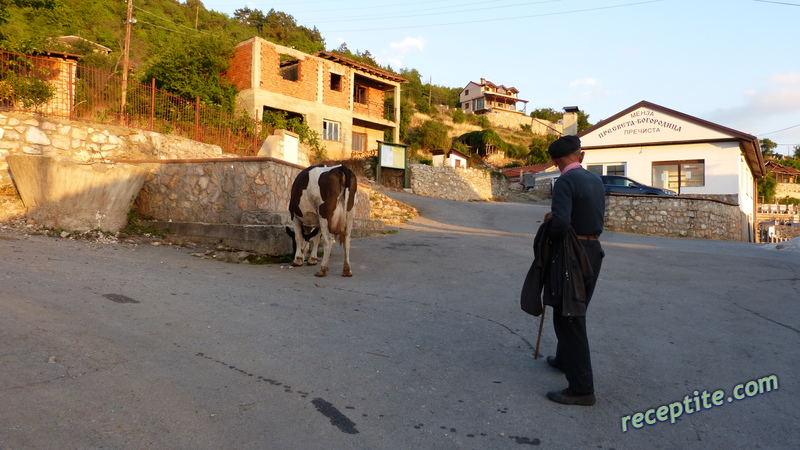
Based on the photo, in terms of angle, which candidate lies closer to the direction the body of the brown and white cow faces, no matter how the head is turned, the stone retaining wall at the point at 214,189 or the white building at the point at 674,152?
the stone retaining wall

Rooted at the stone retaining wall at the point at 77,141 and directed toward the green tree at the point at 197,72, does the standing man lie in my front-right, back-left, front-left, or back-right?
back-right

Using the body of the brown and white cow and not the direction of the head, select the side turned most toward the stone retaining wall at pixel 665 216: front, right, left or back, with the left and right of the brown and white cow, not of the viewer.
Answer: right

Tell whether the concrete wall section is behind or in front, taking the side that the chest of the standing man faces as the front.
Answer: in front

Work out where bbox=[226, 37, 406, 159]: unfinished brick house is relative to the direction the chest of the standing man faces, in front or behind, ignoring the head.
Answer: in front

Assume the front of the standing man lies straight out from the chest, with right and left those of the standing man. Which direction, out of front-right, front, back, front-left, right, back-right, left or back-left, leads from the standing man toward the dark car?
front-right

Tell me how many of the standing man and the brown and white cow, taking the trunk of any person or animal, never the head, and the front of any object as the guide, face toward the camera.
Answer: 0

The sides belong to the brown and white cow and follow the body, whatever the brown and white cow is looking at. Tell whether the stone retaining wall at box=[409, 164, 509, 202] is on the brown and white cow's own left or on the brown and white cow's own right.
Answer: on the brown and white cow's own right

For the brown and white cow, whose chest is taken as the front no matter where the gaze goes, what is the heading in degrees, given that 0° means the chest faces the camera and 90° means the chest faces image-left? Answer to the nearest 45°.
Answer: approximately 135°
